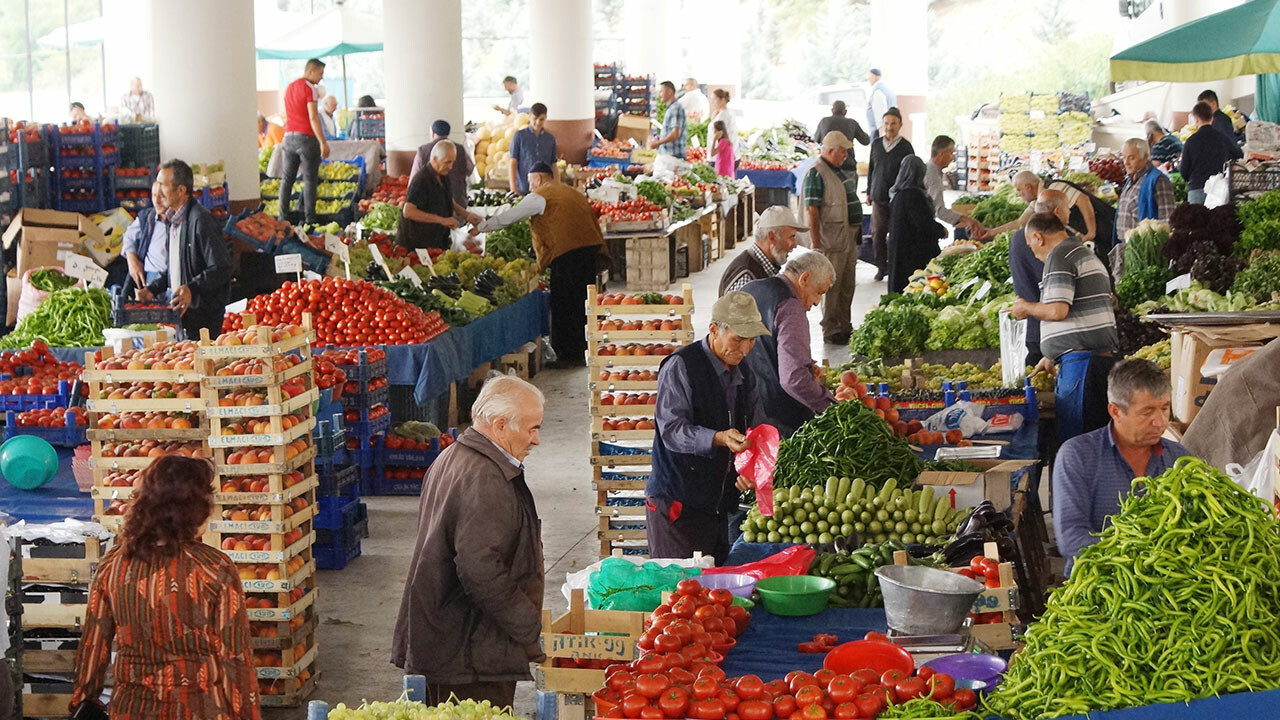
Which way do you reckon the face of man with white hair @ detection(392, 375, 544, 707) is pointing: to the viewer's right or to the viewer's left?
to the viewer's right

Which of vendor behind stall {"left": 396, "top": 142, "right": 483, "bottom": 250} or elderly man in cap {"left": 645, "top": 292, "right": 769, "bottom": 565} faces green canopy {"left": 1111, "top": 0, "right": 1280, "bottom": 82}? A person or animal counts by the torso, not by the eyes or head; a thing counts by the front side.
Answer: the vendor behind stall

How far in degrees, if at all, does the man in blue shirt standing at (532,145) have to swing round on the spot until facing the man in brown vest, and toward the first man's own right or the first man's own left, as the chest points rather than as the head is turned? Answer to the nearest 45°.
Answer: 0° — they already face them

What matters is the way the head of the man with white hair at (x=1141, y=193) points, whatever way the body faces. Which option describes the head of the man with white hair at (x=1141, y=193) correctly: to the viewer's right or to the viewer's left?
to the viewer's left

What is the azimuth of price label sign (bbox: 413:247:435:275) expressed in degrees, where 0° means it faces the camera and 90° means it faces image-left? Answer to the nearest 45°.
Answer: approximately 0°

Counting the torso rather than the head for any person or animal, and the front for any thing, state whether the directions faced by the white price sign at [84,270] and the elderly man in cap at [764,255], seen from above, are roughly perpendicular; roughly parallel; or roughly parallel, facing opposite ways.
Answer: roughly perpendicular

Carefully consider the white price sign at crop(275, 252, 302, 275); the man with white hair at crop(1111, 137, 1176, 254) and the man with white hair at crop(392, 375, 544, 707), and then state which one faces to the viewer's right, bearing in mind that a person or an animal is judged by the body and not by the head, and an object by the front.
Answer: the man with white hair at crop(392, 375, 544, 707)
